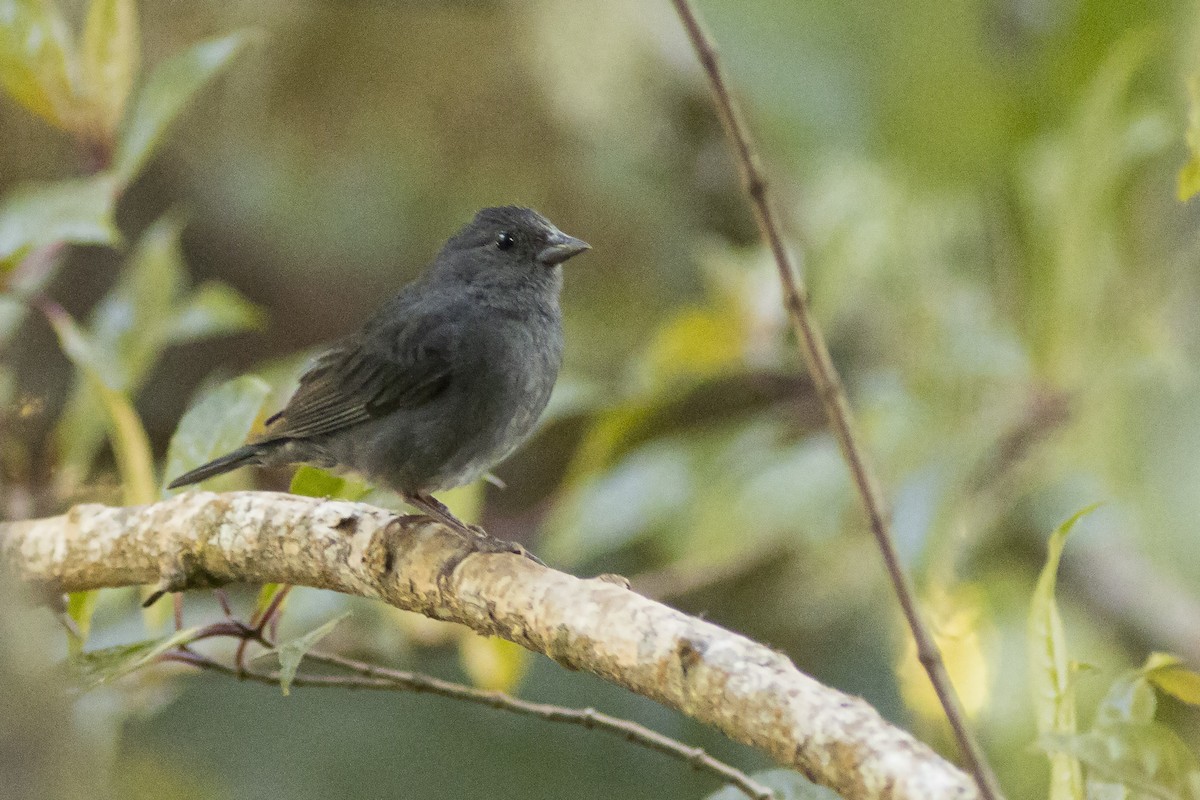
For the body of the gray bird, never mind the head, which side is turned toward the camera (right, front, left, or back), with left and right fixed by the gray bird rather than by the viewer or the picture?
right

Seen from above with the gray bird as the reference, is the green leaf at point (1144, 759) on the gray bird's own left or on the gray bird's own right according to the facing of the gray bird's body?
on the gray bird's own right

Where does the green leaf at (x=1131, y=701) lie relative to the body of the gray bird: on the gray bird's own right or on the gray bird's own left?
on the gray bird's own right
